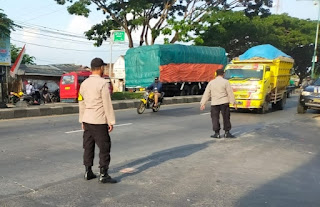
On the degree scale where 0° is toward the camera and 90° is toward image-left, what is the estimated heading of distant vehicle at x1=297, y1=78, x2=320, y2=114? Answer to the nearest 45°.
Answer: approximately 45°

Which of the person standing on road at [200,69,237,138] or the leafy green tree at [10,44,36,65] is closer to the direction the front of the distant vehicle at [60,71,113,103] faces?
the leafy green tree

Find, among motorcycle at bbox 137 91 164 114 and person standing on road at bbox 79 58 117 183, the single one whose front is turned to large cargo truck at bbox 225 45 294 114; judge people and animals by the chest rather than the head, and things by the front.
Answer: the person standing on road

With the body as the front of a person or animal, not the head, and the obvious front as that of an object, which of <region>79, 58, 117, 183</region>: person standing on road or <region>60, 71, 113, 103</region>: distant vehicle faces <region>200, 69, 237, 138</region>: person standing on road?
<region>79, 58, 117, 183</region>: person standing on road

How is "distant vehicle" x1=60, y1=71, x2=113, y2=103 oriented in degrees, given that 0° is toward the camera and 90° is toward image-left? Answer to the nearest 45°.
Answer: approximately 225°

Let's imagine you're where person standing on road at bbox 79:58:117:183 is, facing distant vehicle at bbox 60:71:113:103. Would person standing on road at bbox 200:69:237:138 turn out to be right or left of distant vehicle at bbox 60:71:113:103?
right

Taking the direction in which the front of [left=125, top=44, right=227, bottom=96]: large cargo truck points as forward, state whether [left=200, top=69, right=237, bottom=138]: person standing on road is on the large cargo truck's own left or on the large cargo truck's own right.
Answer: on the large cargo truck's own right
